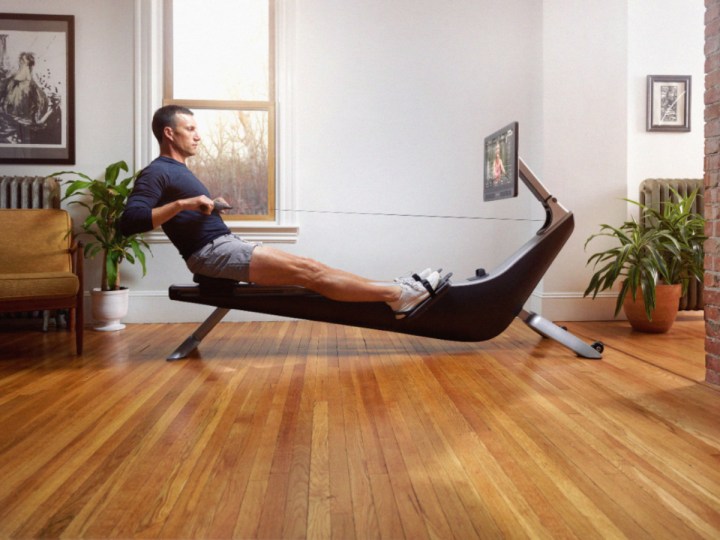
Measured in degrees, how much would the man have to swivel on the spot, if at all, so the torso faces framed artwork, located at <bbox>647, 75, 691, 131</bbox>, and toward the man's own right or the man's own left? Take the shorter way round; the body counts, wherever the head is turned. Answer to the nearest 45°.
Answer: approximately 45° to the man's own left

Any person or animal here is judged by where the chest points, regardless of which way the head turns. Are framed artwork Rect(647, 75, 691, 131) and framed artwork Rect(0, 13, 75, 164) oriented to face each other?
no

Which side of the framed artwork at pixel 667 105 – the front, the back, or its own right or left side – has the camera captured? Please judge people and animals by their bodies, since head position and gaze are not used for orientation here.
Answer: front

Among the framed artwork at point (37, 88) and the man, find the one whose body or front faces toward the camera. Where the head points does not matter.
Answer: the framed artwork

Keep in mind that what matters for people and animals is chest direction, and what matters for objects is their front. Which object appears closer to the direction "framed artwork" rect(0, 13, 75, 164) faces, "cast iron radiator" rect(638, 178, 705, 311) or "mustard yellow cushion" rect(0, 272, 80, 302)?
the mustard yellow cushion

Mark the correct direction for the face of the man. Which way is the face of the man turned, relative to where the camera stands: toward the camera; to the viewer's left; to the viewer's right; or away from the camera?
to the viewer's right

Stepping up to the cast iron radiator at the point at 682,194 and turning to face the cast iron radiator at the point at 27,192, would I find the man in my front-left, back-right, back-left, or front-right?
front-left

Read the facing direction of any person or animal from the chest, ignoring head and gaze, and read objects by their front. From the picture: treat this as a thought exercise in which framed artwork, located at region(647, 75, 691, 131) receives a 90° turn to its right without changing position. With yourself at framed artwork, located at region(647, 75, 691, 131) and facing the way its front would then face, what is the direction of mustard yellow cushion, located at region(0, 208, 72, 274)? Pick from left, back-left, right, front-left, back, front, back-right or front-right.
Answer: front-left

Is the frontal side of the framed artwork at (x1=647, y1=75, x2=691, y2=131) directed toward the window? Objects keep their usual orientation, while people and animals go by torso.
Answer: no

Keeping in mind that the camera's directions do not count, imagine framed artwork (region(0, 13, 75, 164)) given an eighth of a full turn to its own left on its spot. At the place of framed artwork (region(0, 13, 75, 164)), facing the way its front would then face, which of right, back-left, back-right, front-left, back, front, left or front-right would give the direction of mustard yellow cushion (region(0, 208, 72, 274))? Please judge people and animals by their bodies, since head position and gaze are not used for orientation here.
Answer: front-right

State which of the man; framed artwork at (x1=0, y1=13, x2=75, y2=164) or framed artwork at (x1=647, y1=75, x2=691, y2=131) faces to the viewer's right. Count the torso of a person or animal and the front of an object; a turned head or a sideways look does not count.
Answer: the man

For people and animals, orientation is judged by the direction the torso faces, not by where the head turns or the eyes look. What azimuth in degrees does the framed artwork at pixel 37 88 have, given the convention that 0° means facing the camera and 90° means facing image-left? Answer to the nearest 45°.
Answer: approximately 0°

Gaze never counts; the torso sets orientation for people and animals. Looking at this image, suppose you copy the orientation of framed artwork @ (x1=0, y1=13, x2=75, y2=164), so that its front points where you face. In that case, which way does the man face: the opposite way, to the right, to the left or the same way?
to the left

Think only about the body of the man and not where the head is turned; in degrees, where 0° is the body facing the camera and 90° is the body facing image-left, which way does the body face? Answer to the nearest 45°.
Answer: approximately 270°
